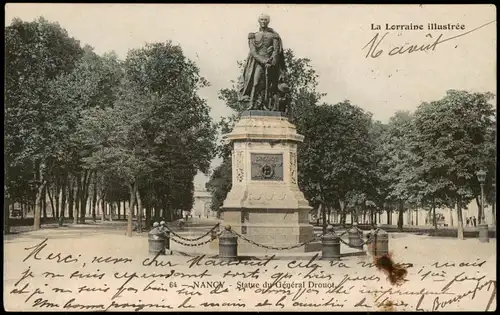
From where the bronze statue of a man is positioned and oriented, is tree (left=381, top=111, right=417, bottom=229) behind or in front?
behind

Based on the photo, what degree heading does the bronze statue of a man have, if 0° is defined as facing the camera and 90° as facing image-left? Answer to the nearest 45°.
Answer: approximately 0°

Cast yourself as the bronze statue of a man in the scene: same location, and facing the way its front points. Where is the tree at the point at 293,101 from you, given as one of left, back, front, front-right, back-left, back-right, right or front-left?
back
